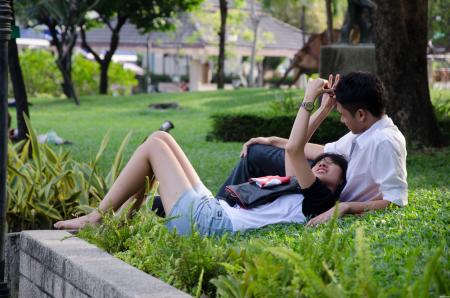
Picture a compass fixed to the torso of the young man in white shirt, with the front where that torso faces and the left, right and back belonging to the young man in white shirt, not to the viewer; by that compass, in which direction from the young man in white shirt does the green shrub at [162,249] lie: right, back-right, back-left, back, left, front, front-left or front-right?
front-left

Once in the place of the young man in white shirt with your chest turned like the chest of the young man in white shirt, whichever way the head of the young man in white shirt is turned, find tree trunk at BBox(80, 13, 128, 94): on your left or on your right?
on your right

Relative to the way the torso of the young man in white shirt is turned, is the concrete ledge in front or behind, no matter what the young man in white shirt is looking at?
in front

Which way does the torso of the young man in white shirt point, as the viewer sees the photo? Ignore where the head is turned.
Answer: to the viewer's left

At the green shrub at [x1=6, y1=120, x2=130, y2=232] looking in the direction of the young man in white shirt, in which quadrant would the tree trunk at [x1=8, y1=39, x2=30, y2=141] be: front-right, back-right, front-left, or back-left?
back-left

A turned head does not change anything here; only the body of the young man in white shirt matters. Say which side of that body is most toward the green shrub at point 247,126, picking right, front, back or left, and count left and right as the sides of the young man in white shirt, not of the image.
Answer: right

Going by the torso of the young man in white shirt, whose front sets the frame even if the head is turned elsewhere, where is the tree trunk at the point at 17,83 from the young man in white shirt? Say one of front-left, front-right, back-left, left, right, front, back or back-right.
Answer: front-right
